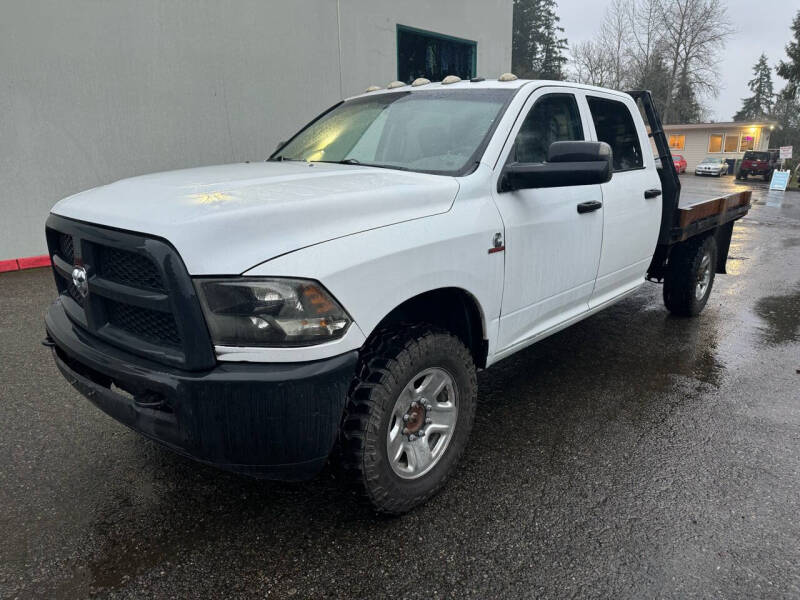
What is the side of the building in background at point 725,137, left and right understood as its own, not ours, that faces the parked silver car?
front

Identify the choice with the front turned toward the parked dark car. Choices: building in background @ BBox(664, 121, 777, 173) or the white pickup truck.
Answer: the building in background

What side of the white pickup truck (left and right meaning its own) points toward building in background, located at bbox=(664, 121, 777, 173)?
back

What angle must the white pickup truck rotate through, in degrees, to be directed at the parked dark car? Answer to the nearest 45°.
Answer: approximately 180°

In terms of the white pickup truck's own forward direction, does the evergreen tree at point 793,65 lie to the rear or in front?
to the rear

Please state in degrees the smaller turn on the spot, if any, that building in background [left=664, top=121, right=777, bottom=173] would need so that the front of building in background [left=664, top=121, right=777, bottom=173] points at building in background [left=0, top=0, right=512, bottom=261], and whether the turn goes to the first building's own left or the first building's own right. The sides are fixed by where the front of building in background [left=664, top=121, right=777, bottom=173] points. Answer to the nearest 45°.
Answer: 0° — it already faces it

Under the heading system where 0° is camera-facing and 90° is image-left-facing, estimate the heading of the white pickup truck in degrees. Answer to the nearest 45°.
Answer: approximately 45°

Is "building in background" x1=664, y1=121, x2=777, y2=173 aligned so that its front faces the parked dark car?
yes

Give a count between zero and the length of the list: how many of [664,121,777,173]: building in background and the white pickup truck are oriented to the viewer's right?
0

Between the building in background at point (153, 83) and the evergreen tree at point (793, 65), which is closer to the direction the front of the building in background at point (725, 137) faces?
the building in background

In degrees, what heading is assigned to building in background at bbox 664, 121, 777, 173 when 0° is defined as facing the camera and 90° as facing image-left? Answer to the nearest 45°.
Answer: approximately 0°

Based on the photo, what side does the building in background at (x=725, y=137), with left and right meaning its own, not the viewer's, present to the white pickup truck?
front
